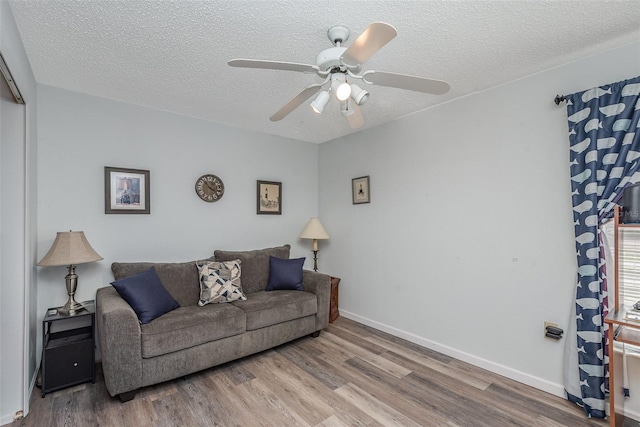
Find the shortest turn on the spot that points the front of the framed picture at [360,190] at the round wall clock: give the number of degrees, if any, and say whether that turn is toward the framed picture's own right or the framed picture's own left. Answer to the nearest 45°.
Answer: approximately 45° to the framed picture's own right

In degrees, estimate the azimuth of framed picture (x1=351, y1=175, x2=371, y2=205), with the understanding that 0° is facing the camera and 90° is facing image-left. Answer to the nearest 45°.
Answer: approximately 45°

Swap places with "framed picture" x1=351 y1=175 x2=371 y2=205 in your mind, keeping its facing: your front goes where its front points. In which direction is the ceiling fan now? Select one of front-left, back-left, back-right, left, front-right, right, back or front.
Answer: front-left

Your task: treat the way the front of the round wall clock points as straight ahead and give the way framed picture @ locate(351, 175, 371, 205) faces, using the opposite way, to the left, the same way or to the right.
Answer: to the right

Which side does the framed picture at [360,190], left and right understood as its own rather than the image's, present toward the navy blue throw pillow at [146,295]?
front

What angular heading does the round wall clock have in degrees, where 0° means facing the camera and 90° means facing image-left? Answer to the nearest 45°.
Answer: approximately 0°

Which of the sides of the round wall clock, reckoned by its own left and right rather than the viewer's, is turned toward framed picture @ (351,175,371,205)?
left

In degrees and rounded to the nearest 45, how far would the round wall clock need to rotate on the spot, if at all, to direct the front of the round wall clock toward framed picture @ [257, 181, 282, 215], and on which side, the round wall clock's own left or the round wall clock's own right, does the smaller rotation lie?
approximately 90° to the round wall clock's own left

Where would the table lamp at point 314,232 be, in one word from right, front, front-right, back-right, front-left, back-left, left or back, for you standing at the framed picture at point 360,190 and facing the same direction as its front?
front-right

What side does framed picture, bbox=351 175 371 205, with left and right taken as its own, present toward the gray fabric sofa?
front

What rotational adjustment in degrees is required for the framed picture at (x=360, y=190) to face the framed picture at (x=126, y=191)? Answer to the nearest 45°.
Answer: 0° — it already faces it
